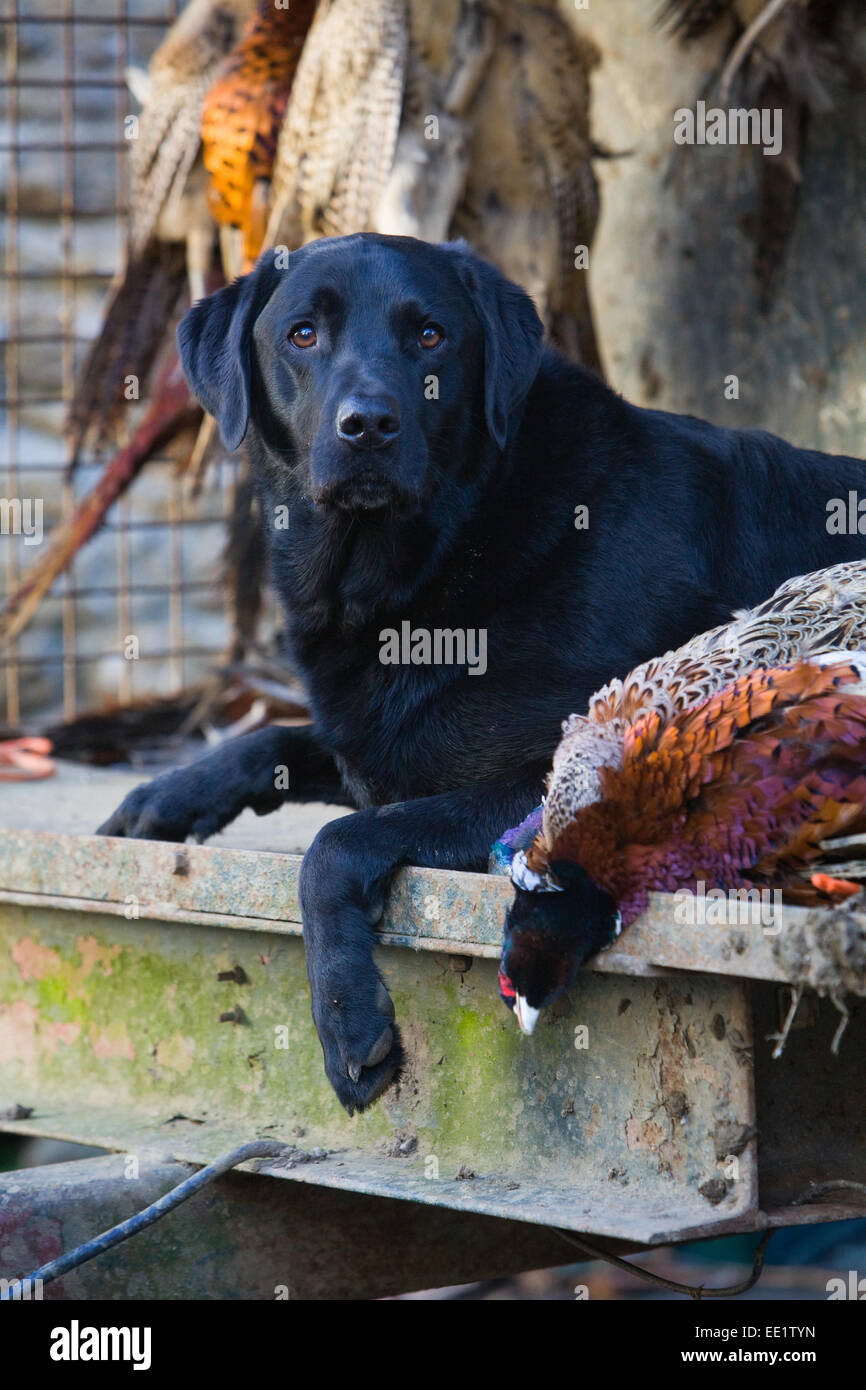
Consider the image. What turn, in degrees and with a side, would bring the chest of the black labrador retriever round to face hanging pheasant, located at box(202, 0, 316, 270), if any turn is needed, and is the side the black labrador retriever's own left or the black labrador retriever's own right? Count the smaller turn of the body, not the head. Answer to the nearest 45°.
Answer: approximately 135° to the black labrador retriever's own right

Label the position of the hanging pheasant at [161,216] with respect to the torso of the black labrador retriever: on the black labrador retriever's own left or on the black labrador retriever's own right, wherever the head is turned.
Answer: on the black labrador retriever's own right

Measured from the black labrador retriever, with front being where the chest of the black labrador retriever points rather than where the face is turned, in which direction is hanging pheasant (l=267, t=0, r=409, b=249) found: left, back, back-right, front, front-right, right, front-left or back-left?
back-right

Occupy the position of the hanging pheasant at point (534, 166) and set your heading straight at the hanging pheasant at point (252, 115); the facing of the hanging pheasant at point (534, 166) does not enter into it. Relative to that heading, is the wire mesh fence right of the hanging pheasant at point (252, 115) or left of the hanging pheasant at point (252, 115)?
right

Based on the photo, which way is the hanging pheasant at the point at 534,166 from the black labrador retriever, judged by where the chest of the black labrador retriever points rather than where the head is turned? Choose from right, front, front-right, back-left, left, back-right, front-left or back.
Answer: back-right

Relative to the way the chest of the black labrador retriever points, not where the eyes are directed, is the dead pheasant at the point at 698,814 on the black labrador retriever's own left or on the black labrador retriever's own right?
on the black labrador retriever's own left

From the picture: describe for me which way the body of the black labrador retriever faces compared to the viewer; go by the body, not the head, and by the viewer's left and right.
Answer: facing the viewer and to the left of the viewer
